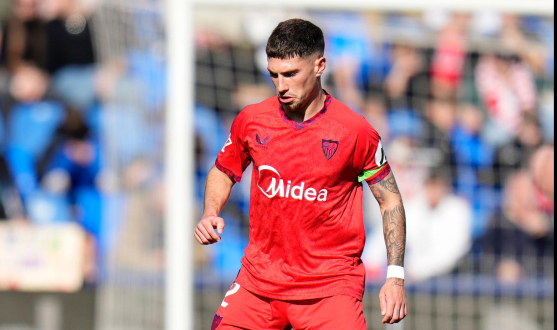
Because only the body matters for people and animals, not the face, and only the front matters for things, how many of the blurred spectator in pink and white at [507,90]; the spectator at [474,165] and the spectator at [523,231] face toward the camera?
3

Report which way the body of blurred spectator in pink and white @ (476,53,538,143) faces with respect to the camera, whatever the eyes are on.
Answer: toward the camera

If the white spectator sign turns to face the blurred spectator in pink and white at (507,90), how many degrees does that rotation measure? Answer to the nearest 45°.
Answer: approximately 90° to its left

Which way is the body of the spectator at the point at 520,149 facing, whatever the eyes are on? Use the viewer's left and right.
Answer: facing the viewer and to the left of the viewer

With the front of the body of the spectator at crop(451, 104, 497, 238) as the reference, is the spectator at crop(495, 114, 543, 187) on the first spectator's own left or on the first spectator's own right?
on the first spectator's own left

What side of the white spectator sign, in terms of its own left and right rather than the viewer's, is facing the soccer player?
front

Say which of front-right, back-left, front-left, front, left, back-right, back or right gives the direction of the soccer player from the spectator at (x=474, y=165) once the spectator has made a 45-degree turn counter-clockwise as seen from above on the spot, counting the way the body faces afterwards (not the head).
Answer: front-right

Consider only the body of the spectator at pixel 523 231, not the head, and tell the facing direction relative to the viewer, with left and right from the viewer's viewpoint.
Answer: facing the viewer

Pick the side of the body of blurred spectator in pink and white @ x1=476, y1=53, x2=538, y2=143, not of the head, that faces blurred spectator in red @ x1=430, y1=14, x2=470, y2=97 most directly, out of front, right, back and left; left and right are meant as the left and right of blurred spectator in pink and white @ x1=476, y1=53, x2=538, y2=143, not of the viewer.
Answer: right

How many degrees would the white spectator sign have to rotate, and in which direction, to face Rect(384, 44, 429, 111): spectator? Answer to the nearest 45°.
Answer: approximately 90° to its left

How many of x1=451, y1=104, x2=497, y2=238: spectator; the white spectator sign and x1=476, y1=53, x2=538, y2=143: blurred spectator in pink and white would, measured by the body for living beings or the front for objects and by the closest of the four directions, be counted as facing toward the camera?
3
